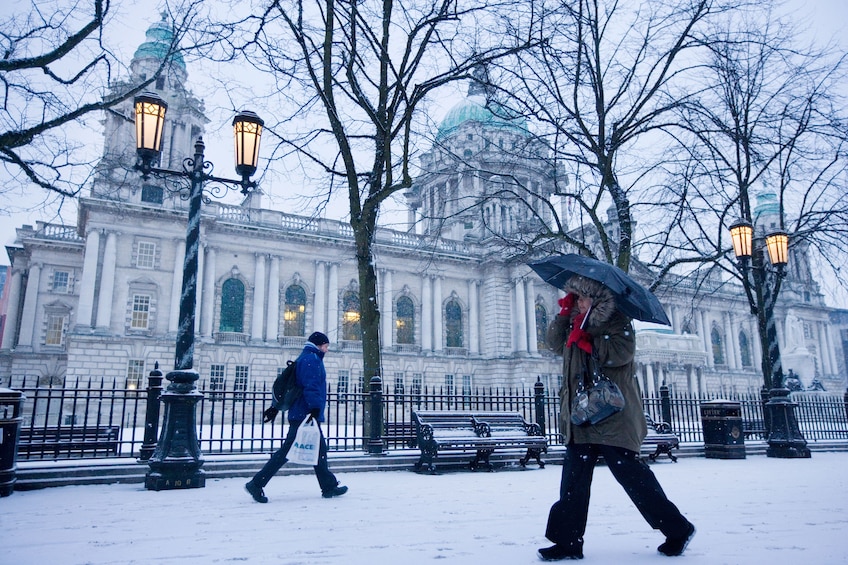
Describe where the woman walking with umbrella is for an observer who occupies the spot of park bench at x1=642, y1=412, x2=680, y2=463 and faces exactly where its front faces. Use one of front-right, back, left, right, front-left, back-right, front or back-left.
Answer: front-right

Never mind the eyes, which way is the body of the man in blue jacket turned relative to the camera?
to the viewer's right

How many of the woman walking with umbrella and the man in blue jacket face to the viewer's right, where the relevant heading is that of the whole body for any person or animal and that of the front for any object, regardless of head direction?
1

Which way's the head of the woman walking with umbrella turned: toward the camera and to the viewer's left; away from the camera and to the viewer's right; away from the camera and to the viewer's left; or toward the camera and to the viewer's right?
toward the camera and to the viewer's left

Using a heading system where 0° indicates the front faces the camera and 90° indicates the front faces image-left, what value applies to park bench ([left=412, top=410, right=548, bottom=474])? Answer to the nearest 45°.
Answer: approximately 315°

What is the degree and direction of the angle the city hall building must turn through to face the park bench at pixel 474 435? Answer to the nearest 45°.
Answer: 0° — it already faces it

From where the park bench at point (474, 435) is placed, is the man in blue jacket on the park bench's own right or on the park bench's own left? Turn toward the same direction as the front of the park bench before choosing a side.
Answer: on the park bench's own right

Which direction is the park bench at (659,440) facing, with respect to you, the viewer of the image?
facing the viewer and to the right of the viewer

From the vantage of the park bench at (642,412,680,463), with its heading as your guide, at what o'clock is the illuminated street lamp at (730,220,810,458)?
The illuminated street lamp is roughly at 9 o'clock from the park bench.

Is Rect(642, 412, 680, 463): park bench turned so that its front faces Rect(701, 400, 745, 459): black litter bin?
no

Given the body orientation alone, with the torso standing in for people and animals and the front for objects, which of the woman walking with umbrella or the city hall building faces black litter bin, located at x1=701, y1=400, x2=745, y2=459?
the city hall building

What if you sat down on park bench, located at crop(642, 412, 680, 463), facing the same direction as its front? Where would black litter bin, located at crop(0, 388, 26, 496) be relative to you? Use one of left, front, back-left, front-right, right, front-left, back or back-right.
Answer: right

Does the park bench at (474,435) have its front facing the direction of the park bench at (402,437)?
no
